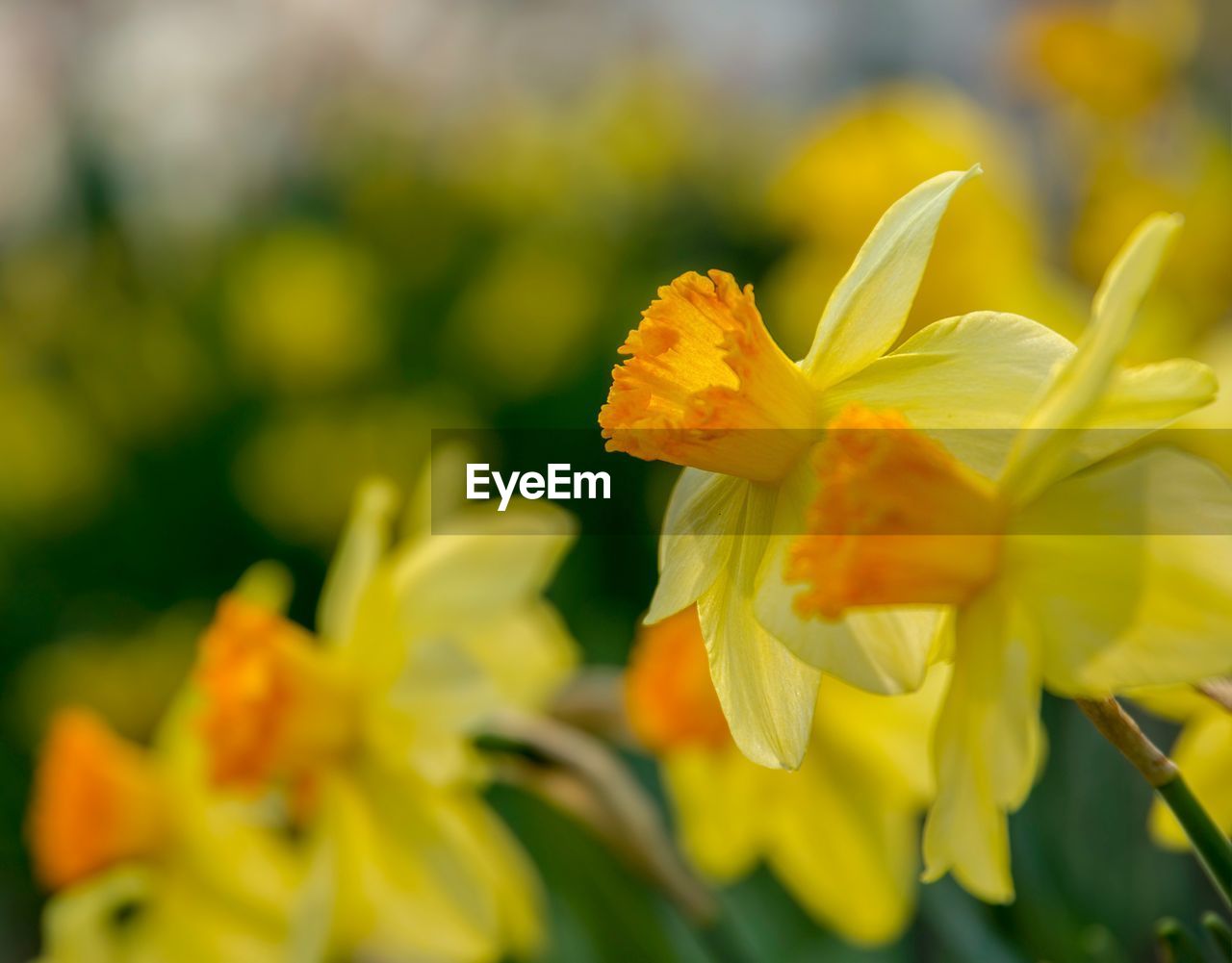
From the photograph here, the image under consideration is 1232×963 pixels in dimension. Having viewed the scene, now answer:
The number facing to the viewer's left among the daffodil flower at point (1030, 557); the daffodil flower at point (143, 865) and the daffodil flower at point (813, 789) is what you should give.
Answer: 3

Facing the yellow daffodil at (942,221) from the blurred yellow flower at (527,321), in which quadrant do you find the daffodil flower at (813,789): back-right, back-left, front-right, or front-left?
front-right

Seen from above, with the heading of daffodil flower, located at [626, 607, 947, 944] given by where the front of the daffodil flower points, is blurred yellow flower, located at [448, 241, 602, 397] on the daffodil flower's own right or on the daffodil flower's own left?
on the daffodil flower's own right

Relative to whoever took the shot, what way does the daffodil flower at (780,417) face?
facing the viewer and to the left of the viewer

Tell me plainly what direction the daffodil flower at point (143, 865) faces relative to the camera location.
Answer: facing to the left of the viewer

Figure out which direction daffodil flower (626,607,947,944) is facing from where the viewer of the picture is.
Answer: facing to the left of the viewer

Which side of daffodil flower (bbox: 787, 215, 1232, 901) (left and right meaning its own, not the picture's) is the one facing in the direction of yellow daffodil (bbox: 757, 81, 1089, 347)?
right

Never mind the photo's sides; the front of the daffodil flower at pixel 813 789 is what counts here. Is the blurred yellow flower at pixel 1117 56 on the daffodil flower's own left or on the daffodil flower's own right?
on the daffodil flower's own right

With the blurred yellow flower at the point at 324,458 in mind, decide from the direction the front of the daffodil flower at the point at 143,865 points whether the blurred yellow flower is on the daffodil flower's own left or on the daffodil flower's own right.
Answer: on the daffodil flower's own right

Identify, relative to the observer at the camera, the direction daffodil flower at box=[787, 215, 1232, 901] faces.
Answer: facing to the left of the viewer

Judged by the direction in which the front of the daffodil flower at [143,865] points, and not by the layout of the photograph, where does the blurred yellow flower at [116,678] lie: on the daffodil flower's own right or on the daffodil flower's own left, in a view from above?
on the daffodil flower's own right
